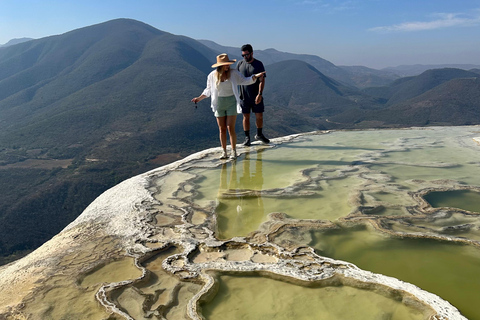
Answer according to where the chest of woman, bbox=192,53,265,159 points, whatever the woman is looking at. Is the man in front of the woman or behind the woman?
behind

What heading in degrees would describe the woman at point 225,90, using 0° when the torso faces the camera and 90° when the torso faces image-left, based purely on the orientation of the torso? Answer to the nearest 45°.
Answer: approximately 0°
